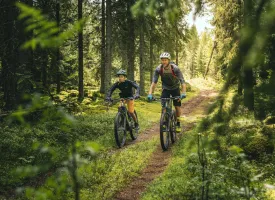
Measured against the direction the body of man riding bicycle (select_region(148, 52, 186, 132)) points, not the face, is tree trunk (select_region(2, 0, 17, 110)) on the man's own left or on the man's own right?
on the man's own right

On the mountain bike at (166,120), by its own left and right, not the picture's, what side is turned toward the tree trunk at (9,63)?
right

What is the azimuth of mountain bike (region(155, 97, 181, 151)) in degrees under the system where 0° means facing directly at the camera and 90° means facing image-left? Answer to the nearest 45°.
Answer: approximately 0°

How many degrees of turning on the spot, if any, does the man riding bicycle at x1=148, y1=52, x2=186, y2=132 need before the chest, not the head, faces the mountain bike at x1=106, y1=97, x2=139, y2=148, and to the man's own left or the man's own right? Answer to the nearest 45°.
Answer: approximately 135° to the man's own right
